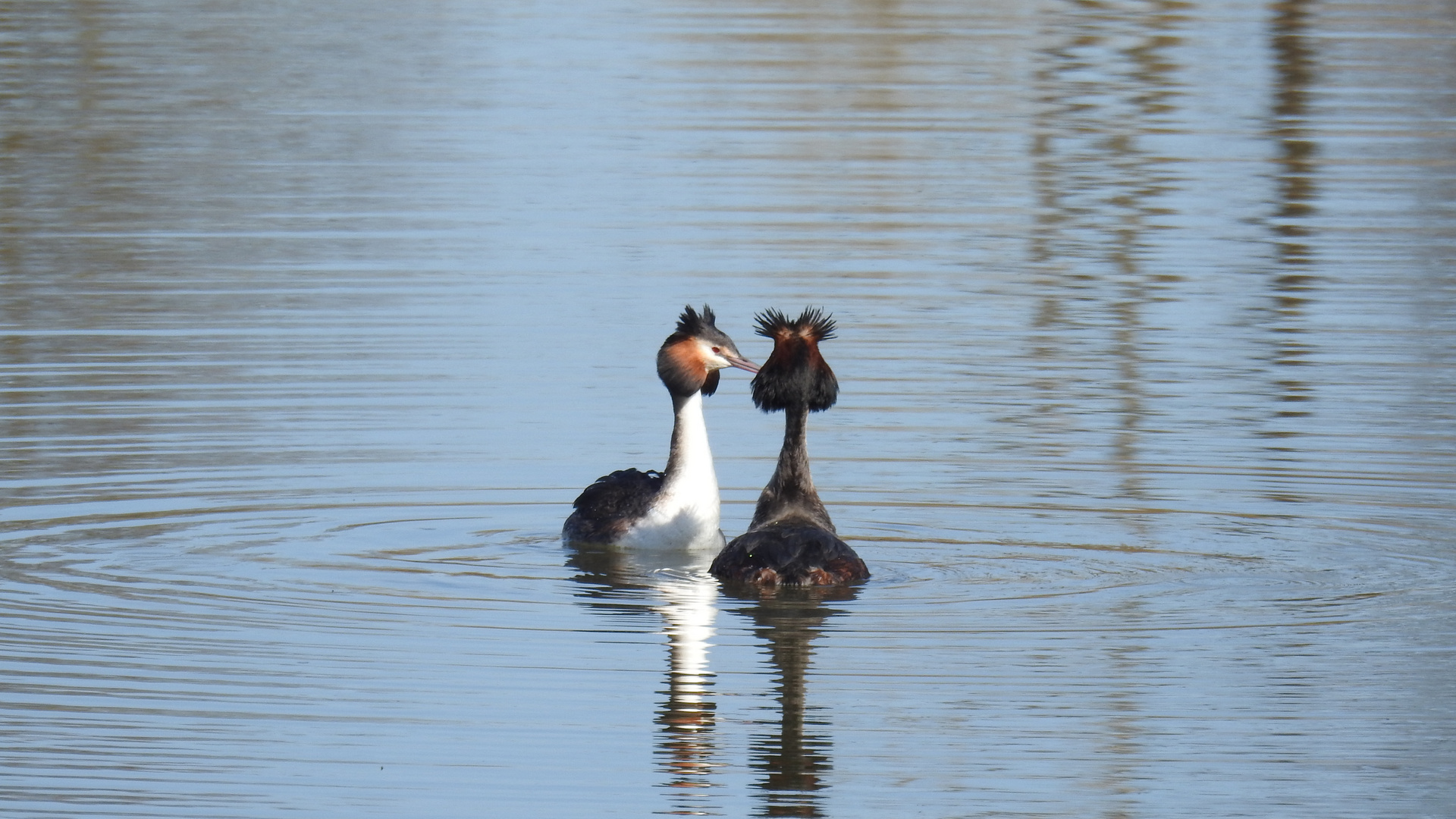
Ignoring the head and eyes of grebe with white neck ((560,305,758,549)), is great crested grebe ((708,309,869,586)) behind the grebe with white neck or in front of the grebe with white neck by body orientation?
in front

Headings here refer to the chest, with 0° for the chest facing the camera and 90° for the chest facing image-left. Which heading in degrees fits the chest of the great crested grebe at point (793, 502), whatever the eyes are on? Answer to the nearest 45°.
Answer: approximately 180°

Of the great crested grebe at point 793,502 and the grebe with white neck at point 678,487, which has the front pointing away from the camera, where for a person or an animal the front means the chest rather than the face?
the great crested grebe

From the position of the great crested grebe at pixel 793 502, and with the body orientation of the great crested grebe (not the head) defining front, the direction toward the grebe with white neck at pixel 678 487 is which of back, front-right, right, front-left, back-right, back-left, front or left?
front-left

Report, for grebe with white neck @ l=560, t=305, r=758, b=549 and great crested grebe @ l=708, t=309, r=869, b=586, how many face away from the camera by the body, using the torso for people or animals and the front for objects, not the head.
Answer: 1

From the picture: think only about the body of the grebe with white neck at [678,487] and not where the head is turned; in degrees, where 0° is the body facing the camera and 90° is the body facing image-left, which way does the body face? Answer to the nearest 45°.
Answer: approximately 315°
